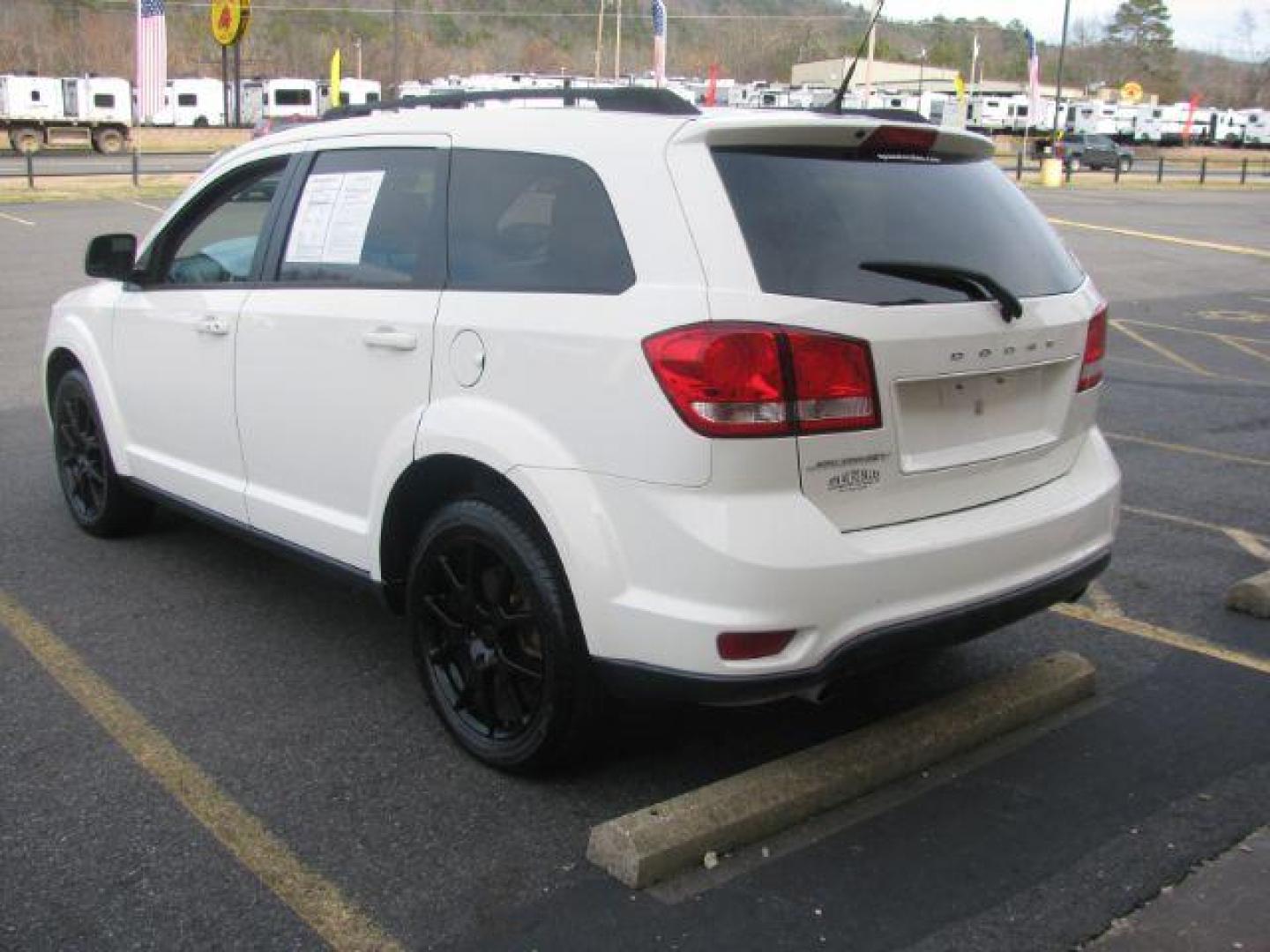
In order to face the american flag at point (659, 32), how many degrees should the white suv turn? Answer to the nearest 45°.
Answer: approximately 45° to its right

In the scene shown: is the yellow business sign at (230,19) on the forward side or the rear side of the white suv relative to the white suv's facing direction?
on the forward side

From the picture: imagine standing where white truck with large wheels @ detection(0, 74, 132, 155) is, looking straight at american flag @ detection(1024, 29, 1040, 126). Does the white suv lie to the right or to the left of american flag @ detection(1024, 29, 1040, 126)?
right

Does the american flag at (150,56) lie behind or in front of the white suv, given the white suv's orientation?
in front

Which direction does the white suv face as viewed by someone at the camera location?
facing away from the viewer and to the left of the viewer

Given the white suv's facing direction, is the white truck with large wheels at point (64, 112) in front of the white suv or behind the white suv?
in front

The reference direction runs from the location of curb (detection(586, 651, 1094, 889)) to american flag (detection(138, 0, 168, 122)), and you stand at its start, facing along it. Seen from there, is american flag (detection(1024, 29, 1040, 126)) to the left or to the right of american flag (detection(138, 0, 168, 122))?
right

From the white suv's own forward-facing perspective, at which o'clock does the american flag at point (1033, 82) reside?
The american flag is roughly at 2 o'clock from the white suv.
